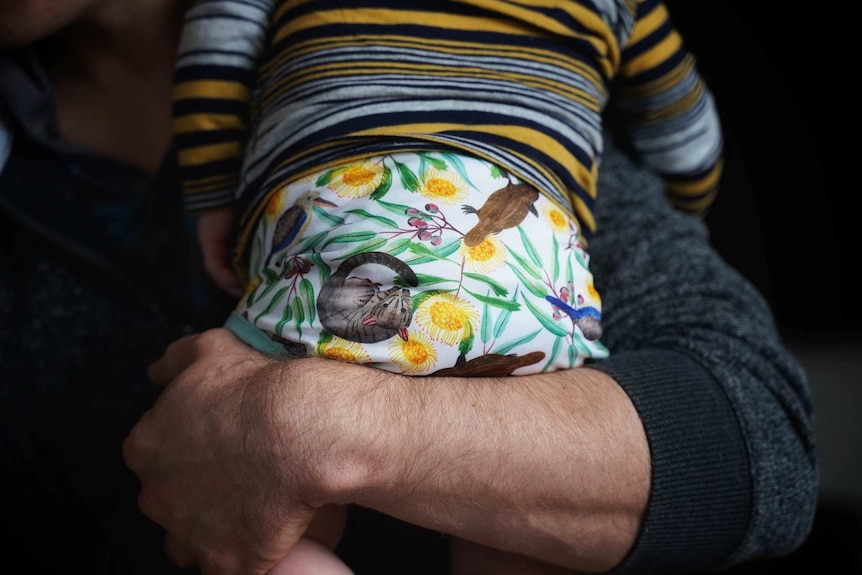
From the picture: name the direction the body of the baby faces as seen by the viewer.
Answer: away from the camera
